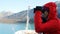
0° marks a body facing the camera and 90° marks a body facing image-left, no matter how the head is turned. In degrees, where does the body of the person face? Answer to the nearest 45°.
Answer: approximately 90°
